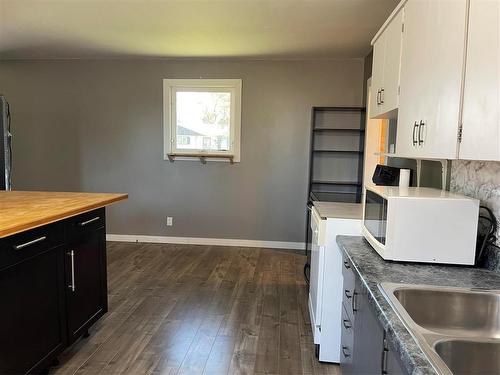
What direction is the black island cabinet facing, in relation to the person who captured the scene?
facing the viewer and to the right of the viewer

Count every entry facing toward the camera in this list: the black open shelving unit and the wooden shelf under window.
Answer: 2

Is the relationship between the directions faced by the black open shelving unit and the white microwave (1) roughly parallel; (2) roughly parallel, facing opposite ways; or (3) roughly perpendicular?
roughly perpendicular

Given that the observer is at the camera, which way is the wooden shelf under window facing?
facing the viewer

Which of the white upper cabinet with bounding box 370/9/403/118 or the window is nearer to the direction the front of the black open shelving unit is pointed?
the white upper cabinet

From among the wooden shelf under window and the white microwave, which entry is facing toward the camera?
the wooden shelf under window

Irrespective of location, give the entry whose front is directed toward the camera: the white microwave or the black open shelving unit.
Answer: the black open shelving unit

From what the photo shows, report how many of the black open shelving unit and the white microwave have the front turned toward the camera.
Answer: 1

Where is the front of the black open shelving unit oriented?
toward the camera

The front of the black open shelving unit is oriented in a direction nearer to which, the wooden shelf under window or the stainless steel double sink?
the stainless steel double sink

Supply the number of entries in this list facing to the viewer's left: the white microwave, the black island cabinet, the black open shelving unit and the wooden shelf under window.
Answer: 1

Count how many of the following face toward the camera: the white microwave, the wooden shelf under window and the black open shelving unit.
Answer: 2

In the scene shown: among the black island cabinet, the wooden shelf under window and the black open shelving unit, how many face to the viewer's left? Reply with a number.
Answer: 0

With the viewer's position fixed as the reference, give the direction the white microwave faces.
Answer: facing to the left of the viewer
